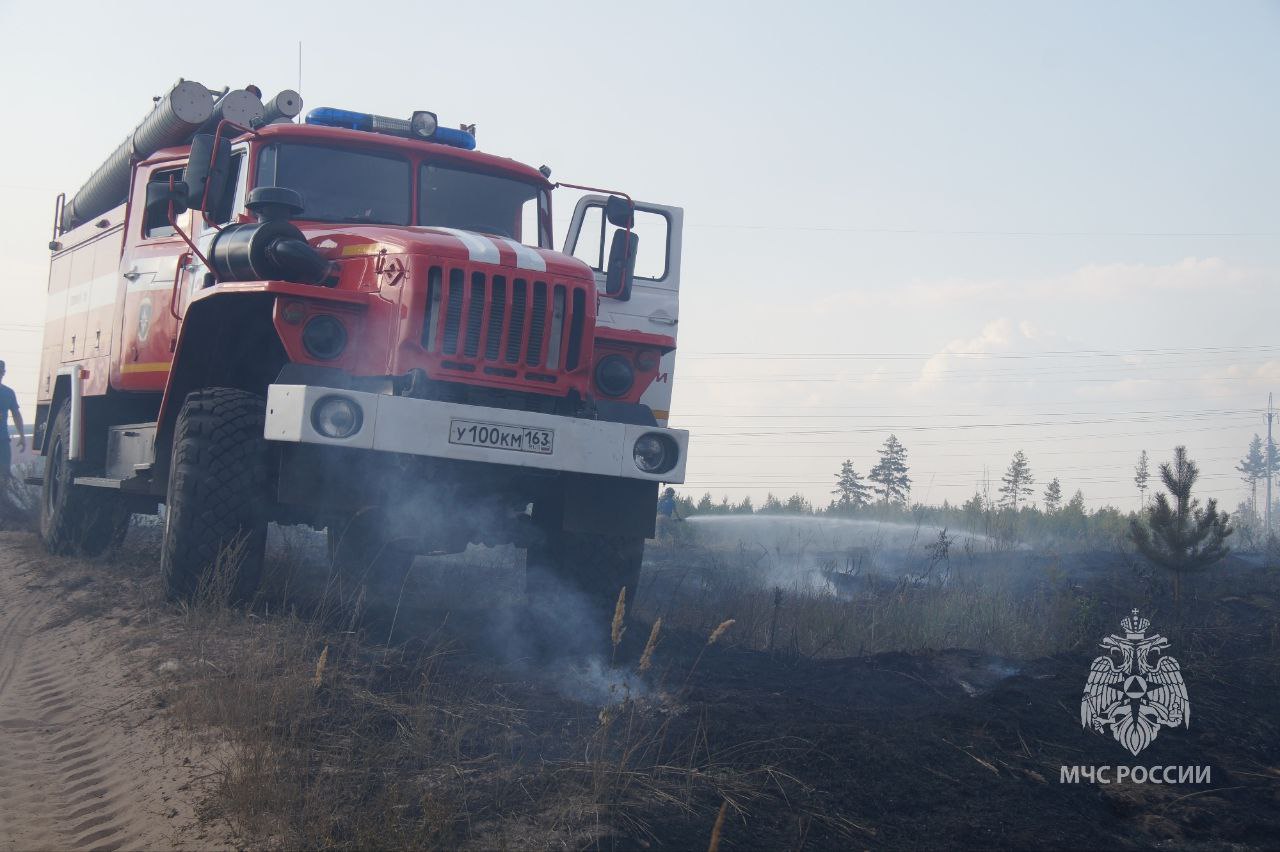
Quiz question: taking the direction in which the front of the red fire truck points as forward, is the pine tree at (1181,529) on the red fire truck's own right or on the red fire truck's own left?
on the red fire truck's own left

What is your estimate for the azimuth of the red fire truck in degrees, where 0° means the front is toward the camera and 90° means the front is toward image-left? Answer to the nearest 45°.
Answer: approximately 315°
